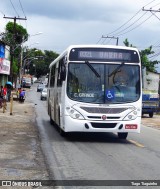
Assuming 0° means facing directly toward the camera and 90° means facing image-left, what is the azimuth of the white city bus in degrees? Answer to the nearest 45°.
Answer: approximately 0°
